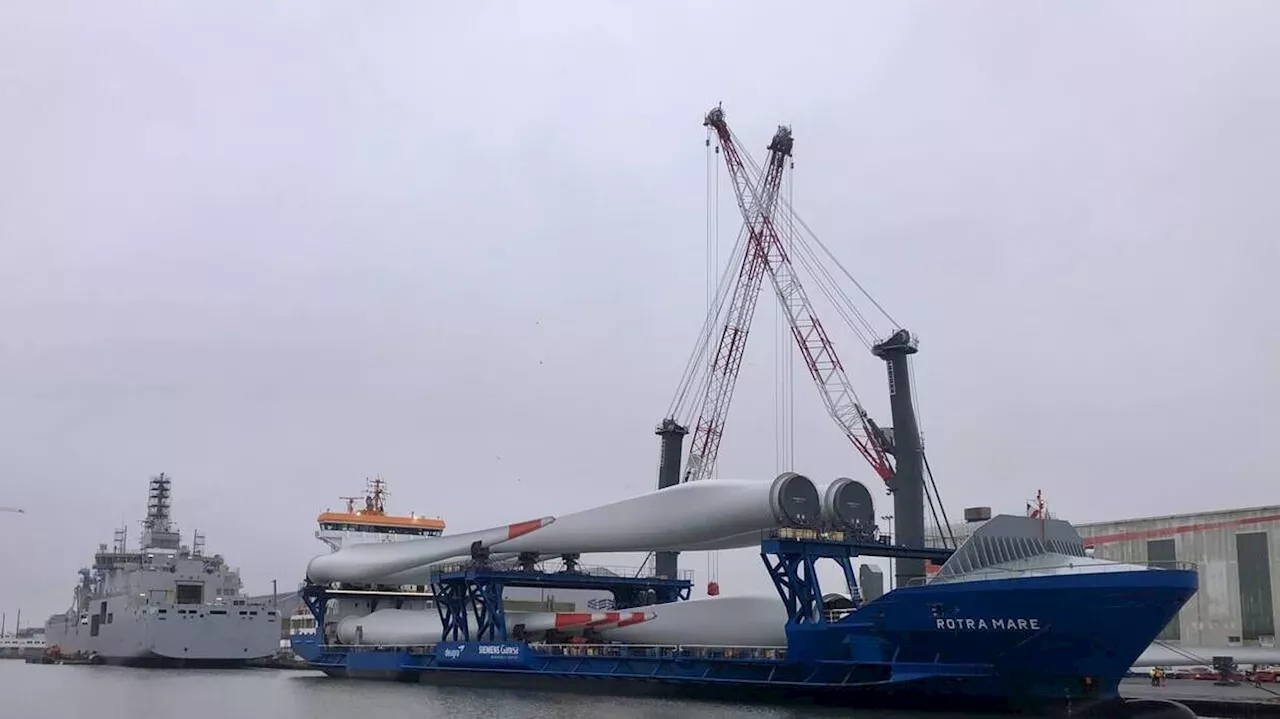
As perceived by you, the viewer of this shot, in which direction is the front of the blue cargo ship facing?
facing the viewer and to the right of the viewer
